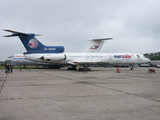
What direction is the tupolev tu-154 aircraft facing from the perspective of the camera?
to the viewer's right
